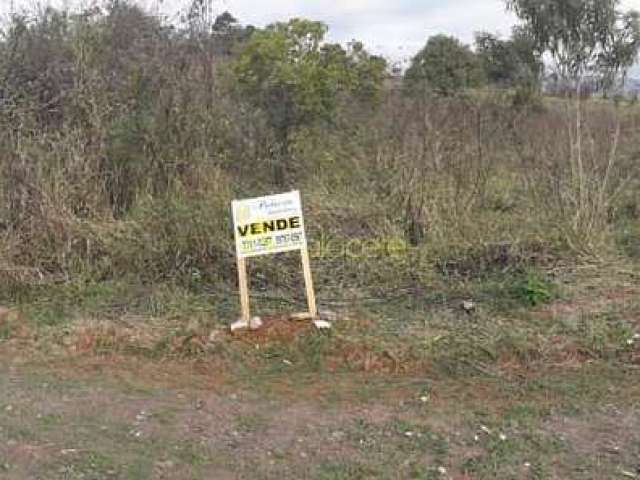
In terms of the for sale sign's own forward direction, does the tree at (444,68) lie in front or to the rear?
to the rear

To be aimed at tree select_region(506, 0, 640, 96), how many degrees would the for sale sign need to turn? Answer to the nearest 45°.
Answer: approximately 135° to its left

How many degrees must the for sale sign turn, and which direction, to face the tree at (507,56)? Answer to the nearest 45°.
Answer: approximately 135° to its left

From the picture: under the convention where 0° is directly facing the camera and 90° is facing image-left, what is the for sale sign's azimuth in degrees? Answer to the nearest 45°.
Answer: approximately 0°

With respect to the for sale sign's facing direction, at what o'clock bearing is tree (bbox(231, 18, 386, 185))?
The tree is roughly at 6 o'clock from the for sale sign.
